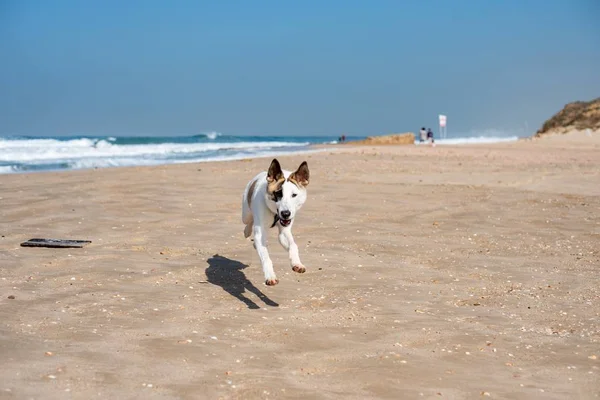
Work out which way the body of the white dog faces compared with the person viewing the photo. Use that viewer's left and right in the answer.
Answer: facing the viewer and to the right of the viewer

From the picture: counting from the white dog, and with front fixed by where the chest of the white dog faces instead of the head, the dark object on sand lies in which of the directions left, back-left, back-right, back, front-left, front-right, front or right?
back
